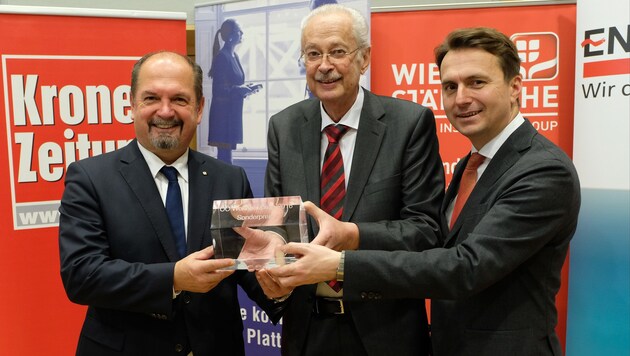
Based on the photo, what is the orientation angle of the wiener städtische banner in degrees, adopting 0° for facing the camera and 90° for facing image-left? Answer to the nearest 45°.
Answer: approximately 0°

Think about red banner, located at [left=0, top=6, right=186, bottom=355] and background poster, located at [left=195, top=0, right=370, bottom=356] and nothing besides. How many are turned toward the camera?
2

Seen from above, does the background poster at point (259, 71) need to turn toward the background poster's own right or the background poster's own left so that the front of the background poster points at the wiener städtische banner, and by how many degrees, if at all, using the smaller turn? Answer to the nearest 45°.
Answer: approximately 90° to the background poster's own left

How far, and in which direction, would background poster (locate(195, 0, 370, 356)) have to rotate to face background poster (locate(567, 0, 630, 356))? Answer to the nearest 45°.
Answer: approximately 45° to its left

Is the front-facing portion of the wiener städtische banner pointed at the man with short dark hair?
yes

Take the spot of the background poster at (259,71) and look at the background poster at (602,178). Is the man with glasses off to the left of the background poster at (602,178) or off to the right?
right

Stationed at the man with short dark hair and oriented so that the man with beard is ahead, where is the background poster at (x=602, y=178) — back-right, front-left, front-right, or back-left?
back-right

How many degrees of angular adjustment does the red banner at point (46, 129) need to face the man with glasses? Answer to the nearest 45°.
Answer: approximately 45° to its left

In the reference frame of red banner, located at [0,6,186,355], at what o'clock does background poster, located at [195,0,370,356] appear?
The background poster is roughly at 9 o'clock from the red banner.
